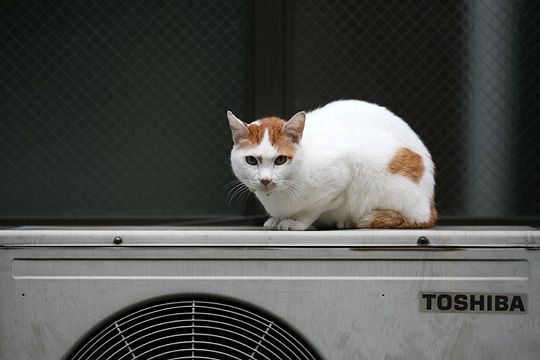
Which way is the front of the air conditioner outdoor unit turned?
toward the camera

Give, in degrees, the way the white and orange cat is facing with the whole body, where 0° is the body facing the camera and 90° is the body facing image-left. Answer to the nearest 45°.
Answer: approximately 90°
